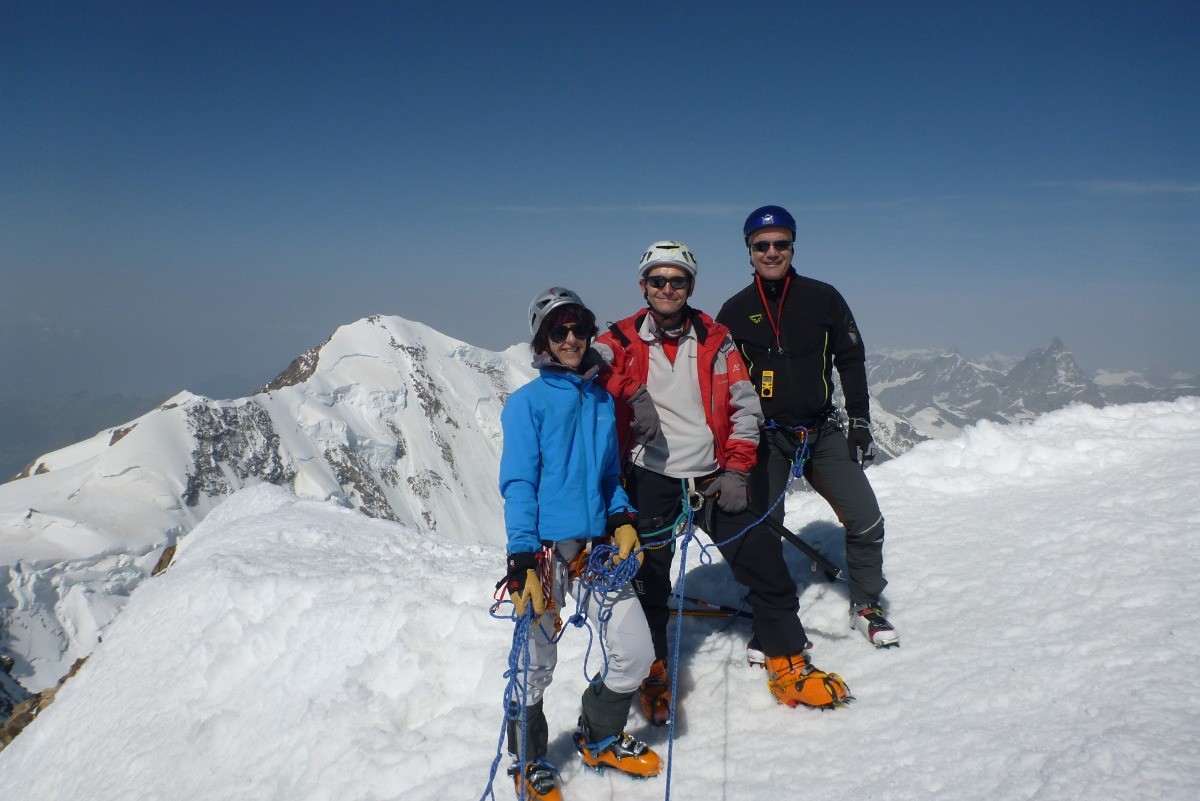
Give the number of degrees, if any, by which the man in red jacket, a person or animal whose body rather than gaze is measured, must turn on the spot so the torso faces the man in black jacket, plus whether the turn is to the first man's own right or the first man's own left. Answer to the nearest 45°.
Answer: approximately 135° to the first man's own left

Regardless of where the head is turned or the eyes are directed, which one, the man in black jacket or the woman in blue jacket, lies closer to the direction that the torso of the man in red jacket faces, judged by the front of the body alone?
the woman in blue jacket

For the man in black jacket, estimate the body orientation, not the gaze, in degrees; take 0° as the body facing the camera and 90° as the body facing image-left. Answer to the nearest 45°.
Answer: approximately 0°

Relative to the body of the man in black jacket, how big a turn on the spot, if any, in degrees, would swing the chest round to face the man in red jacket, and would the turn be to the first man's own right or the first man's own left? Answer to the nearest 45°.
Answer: approximately 45° to the first man's own right

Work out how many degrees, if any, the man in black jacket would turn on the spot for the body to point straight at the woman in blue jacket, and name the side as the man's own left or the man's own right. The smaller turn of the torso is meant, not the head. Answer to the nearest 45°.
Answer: approximately 45° to the man's own right

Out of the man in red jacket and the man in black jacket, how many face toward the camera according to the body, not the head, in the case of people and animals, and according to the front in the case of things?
2
